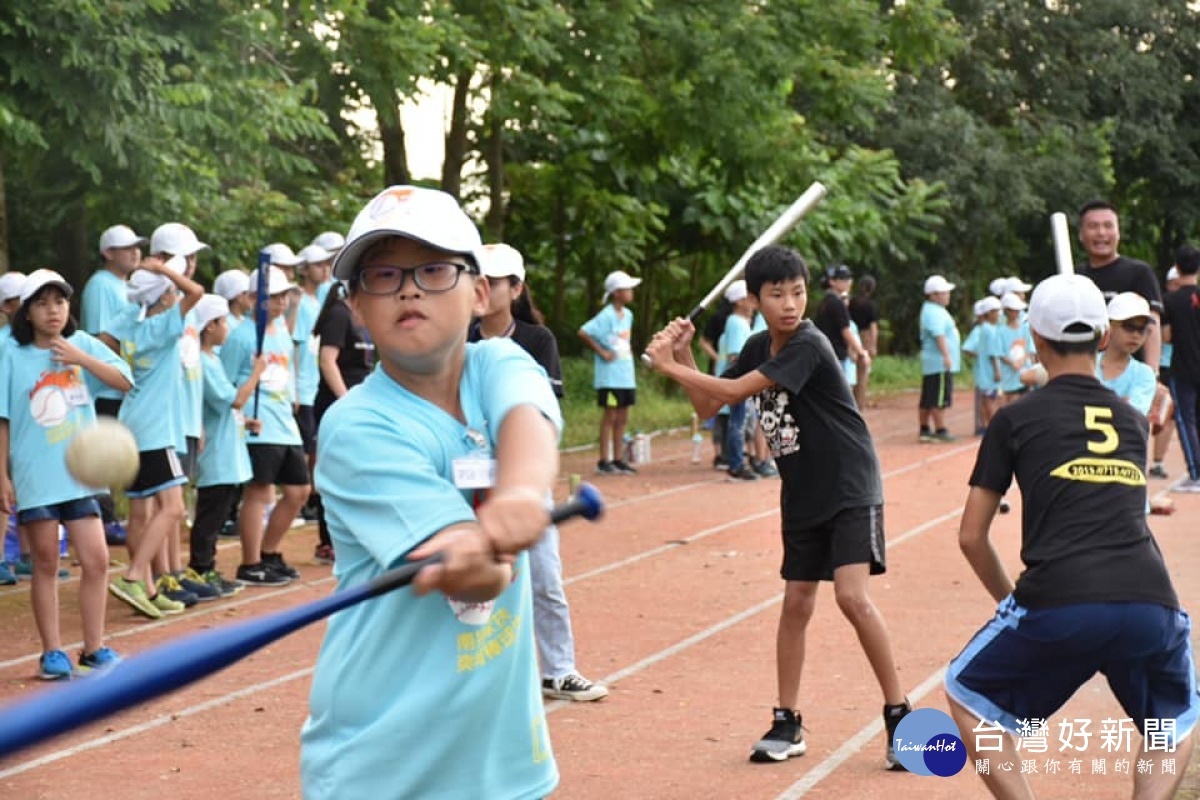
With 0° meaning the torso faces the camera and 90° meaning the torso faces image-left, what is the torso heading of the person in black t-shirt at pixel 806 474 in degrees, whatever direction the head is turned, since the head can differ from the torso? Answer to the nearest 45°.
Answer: approximately 45°

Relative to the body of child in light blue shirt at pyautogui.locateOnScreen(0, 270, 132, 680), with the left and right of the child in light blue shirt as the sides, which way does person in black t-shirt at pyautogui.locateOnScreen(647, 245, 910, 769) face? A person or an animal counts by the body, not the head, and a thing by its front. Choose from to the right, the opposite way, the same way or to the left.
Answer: to the right

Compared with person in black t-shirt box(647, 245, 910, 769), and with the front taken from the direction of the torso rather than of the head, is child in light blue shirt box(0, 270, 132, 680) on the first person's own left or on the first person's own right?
on the first person's own right

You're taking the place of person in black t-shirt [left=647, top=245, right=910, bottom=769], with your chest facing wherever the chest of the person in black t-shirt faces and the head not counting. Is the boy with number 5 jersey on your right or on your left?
on your left

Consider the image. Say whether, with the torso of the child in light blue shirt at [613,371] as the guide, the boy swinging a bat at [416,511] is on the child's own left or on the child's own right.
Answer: on the child's own right

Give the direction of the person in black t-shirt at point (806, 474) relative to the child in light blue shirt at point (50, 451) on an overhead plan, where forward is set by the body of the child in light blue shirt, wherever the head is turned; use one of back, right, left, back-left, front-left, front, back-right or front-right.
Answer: front-left

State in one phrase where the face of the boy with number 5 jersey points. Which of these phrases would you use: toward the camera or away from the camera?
away from the camera

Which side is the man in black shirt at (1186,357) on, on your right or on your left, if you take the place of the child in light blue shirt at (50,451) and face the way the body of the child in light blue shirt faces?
on your left

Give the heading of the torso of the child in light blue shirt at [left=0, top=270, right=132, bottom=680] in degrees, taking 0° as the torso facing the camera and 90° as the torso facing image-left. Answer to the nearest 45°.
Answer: approximately 0°

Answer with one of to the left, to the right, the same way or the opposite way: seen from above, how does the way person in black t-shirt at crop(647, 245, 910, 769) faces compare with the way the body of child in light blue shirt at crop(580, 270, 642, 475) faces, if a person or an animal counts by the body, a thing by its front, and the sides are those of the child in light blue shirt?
to the right

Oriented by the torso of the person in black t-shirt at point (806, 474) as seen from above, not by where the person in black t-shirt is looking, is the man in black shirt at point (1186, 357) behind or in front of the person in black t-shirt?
behind
